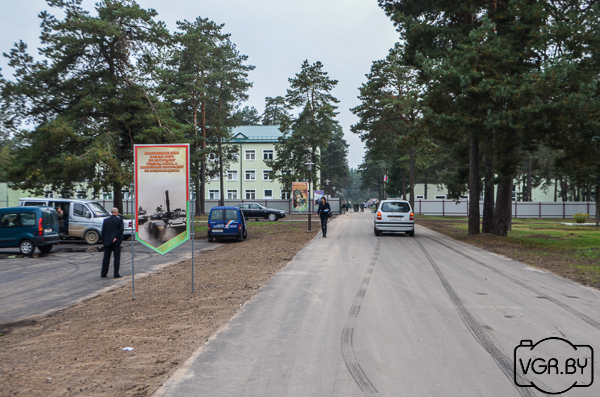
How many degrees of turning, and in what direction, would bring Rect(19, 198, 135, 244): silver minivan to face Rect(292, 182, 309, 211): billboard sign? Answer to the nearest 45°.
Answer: approximately 90° to its left

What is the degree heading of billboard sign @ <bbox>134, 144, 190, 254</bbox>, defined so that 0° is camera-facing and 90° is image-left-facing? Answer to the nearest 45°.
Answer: approximately 0°

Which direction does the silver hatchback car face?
away from the camera

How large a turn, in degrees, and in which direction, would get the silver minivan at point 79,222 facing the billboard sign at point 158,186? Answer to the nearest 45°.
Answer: approximately 45° to its right

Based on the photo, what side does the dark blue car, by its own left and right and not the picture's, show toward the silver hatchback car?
right

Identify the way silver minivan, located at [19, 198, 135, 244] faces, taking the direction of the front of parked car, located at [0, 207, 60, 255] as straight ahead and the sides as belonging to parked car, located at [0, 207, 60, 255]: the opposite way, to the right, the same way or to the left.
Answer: the opposite way

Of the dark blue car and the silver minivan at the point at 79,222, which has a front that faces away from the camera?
the dark blue car

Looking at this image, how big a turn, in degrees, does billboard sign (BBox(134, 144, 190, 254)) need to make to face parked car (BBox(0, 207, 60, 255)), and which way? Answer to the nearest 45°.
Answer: approximately 135° to its right

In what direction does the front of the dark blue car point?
away from the camera
